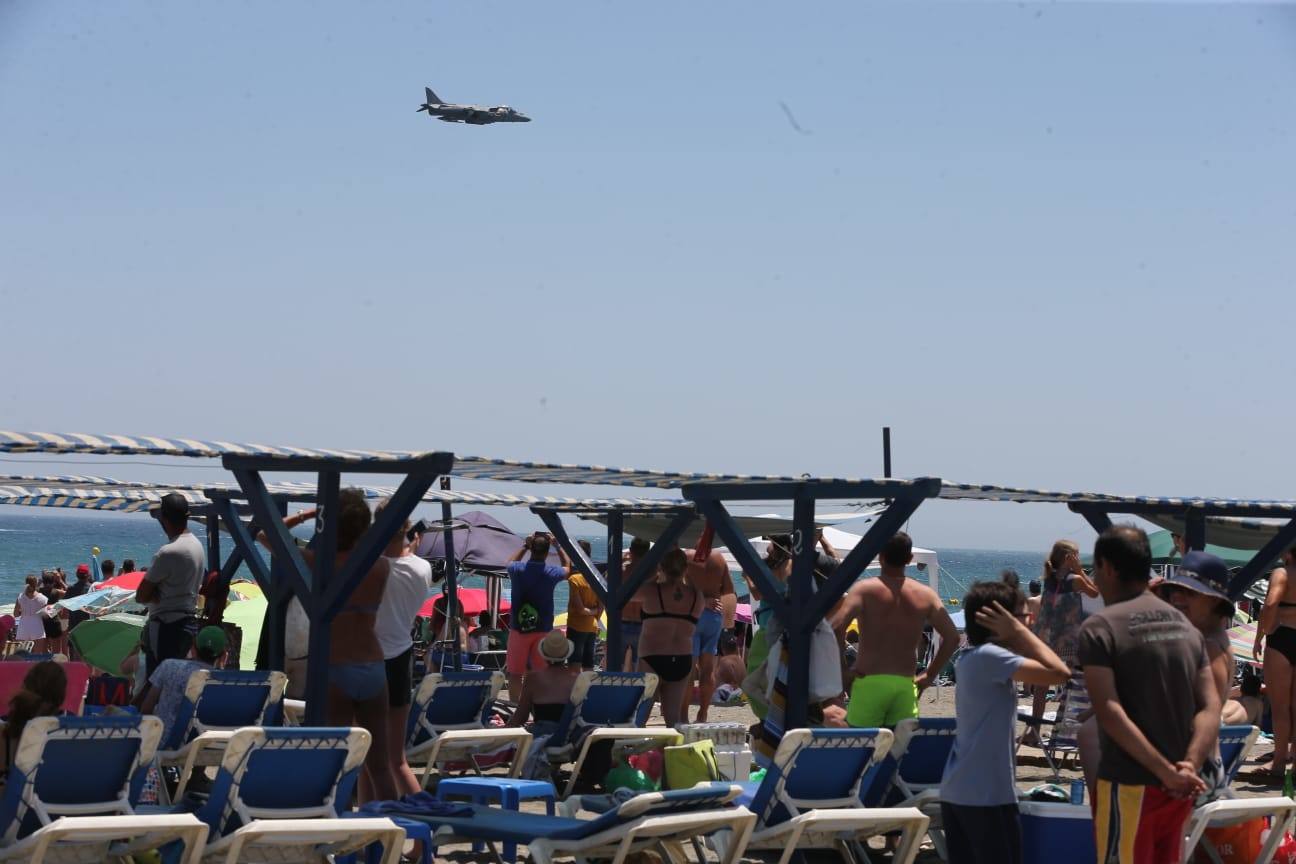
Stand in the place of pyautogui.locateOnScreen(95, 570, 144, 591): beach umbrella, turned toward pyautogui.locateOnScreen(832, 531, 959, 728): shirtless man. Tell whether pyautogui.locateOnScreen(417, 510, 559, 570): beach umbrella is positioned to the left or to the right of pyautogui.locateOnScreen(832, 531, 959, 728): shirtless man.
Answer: left

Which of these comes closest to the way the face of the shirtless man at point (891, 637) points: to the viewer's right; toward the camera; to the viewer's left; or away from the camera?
away from the camera

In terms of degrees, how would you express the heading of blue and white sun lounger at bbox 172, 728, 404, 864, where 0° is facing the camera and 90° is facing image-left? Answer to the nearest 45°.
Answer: approximately 135°

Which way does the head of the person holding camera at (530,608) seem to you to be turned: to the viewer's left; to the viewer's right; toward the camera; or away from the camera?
away from the camera

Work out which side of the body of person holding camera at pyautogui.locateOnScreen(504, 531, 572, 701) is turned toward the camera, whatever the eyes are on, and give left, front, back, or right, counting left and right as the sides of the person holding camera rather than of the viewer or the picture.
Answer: back

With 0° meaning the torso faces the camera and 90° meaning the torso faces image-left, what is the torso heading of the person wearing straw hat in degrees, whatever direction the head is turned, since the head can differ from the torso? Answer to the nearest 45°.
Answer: approximately 180°

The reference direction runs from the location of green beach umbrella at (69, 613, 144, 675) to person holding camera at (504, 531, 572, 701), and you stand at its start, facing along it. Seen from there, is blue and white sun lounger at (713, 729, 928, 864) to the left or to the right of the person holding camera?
right

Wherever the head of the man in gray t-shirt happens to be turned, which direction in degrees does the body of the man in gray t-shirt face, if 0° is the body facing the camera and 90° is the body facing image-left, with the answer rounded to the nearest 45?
approximately 135°

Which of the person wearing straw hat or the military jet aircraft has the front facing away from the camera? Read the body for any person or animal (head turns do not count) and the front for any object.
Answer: the person wearing straw hat

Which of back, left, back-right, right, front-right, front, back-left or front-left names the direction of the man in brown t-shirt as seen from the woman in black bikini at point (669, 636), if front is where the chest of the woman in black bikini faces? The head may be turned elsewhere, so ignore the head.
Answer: back
